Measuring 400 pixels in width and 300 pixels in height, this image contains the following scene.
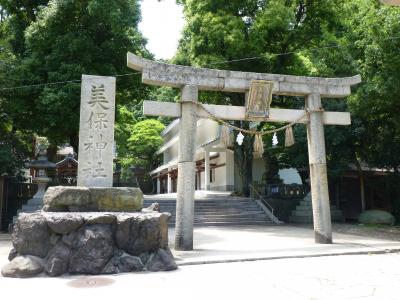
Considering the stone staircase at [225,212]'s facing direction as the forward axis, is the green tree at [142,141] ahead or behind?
behind

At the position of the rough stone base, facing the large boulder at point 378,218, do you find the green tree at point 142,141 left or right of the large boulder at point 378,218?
left

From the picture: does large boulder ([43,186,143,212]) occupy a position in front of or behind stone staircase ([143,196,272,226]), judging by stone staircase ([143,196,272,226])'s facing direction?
in front

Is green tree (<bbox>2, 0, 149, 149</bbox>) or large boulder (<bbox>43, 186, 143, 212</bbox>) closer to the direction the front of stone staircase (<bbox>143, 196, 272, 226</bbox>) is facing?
the large boulder

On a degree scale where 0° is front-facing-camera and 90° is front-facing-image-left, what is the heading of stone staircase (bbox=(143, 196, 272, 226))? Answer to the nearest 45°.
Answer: approximately 0°

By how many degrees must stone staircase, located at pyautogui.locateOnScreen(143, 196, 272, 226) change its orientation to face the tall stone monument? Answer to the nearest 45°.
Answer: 0° — it already faces it

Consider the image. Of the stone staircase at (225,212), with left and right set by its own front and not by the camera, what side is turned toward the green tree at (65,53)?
right

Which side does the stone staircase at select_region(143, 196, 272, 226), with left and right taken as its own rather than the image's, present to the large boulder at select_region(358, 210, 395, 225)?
left

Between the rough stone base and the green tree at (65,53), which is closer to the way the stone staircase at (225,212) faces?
the rough stone base

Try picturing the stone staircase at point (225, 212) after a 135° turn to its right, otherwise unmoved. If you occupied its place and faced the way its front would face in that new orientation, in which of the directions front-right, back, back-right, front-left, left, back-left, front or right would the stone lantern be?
front-left
